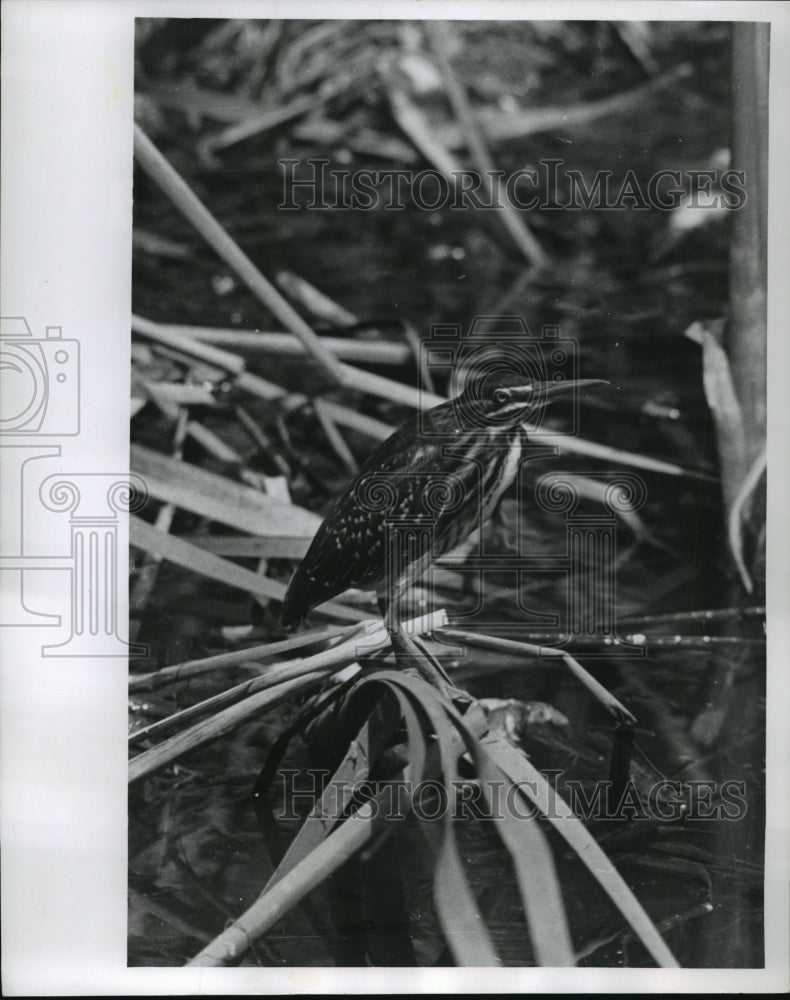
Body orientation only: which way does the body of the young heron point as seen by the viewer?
to the viewer's right
